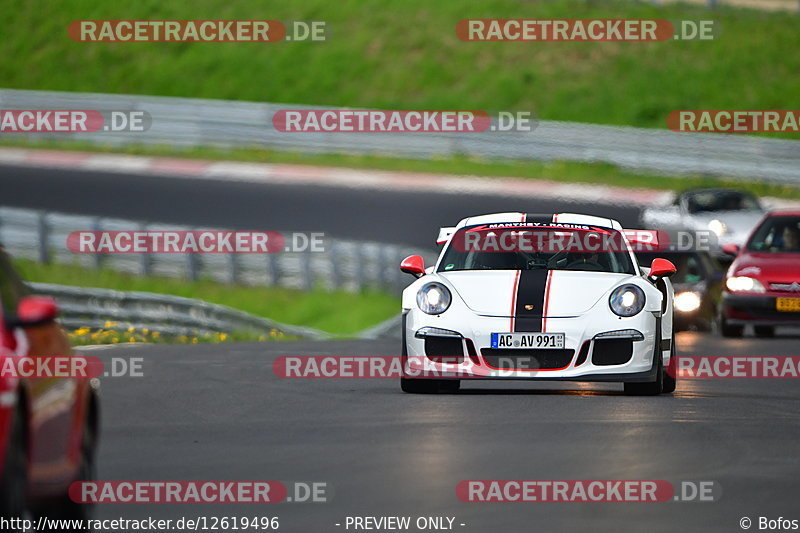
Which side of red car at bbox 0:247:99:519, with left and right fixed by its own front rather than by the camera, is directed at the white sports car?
back

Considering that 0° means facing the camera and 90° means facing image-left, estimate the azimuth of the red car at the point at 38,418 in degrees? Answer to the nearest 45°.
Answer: approximately 45°

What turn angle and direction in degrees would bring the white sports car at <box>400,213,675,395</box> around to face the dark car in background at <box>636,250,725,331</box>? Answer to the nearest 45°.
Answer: approximately 180°

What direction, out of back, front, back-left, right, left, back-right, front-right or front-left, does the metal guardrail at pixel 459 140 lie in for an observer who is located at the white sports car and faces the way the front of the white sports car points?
back

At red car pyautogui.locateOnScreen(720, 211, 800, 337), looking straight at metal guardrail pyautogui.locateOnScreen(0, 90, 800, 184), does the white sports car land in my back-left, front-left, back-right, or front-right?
back-left

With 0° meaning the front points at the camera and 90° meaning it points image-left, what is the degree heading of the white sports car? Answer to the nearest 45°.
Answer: approximately 0°

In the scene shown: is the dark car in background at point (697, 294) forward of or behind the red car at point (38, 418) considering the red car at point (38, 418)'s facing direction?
behind
